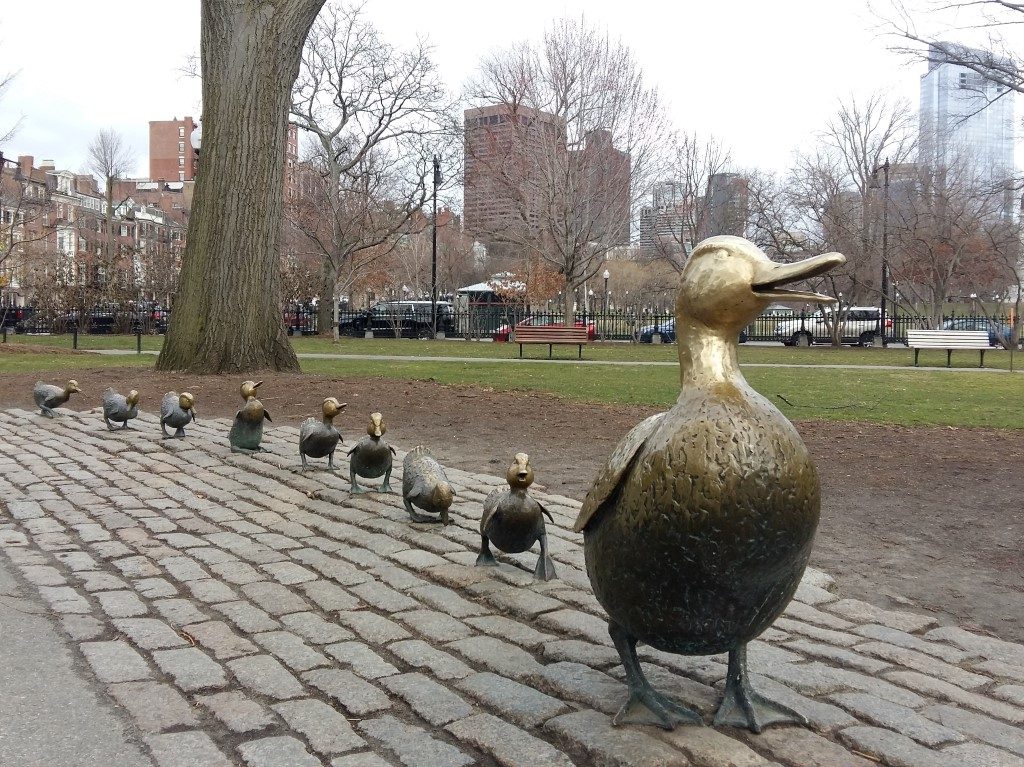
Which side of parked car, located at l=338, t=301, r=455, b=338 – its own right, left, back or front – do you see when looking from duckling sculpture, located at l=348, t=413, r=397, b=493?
left

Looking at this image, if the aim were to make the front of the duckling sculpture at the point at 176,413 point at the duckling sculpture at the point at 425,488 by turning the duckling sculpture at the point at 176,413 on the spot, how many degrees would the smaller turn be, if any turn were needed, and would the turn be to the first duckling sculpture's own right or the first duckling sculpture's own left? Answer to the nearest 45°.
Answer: approximately 45° to the first duckling sculpture's own right

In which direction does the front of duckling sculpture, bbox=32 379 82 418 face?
to the viewer's right

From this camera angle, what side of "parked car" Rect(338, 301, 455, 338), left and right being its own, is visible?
left

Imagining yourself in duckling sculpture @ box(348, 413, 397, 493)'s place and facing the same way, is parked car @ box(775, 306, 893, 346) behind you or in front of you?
behind

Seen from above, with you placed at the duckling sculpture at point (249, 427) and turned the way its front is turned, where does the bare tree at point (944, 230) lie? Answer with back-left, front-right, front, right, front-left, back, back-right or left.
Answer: left

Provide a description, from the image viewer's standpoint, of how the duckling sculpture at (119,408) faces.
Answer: facing the viewer and to the right of the viewer

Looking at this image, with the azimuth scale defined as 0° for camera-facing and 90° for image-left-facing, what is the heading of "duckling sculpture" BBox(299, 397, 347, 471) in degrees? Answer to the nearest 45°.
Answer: approximately 315°

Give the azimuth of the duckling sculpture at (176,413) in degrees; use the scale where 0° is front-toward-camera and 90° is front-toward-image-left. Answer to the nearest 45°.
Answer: approximately 315°

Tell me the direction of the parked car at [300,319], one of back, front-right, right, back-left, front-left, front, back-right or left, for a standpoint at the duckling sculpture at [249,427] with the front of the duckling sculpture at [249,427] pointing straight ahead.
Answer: back-left

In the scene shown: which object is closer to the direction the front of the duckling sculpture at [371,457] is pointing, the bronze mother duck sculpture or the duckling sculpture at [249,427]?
the bronze mother duck sculpture

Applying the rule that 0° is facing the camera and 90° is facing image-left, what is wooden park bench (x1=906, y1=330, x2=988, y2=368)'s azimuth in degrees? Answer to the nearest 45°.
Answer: approximately 0°
